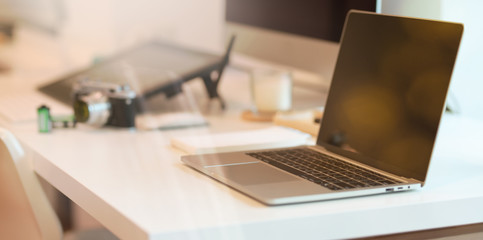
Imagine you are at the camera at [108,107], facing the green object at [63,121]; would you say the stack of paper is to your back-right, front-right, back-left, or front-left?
back-left

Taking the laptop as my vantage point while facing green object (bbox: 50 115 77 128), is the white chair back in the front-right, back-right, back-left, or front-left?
front-left

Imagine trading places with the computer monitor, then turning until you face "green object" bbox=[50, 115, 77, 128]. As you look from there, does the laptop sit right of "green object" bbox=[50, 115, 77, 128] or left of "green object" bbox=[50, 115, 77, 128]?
left

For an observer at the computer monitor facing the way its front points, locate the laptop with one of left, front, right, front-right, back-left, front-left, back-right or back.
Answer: front-left

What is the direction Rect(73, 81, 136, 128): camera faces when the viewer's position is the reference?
facing the viewer and to the left of the viewer

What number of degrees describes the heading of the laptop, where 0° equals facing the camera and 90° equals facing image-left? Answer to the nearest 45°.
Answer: approximately 45°

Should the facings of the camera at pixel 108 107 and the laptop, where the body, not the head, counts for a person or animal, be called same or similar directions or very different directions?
same or similar directions

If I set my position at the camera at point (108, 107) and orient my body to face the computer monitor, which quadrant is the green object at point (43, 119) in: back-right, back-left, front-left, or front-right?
back-left

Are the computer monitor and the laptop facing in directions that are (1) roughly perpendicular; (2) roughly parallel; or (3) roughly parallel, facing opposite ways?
roughly parallel

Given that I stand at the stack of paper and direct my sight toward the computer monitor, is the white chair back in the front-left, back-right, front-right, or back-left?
back-left

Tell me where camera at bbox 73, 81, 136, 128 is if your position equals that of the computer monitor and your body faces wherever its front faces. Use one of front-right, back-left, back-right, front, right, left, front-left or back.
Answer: front

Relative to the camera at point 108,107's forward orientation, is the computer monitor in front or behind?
behind
